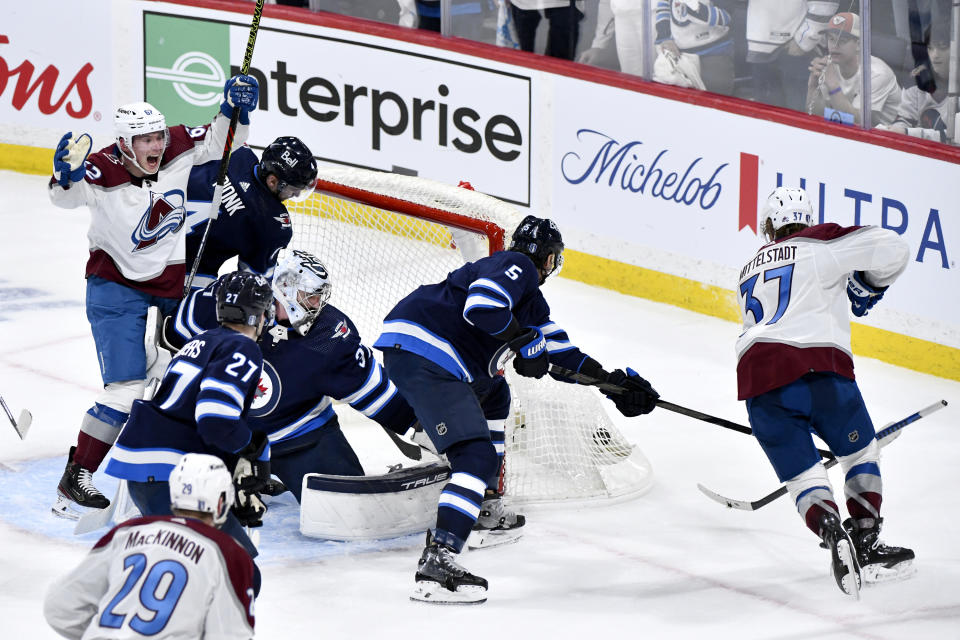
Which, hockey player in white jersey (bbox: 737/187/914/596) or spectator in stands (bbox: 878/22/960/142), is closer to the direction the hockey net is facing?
the hockey player in white jersey

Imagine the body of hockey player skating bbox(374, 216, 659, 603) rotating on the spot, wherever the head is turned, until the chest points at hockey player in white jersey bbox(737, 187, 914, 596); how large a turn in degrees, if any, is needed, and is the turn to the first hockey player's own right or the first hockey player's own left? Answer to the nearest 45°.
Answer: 0° — they already face them

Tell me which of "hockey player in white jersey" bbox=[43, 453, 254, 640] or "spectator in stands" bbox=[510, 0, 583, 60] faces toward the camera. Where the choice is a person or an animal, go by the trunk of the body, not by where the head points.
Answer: the spectator in stands

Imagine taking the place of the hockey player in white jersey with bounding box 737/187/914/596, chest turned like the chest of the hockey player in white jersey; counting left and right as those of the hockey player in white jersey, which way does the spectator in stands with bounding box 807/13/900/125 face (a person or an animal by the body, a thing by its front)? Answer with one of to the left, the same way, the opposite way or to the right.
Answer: the opposite way

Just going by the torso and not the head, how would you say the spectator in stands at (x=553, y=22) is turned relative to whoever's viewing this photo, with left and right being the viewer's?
facing the viewer

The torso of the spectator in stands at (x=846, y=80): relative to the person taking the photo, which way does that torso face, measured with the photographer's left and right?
facing the viewer and to the left of the viewer

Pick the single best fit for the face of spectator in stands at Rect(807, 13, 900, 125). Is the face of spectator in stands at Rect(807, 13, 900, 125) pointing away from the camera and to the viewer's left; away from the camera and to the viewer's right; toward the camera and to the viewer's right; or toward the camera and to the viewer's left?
toward the camera and to the viewer's left

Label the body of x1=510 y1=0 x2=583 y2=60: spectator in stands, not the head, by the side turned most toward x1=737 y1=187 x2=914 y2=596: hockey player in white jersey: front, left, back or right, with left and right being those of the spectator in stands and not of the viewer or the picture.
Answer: front

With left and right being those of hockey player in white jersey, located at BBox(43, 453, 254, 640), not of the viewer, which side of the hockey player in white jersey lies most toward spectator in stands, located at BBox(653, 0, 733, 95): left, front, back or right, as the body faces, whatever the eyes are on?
front

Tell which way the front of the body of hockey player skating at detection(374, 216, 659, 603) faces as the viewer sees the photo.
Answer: to the viewer's right

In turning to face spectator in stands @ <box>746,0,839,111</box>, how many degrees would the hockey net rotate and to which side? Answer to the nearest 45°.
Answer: approximately 180°

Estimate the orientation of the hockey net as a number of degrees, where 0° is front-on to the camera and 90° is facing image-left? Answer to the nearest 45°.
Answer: approximately 45°

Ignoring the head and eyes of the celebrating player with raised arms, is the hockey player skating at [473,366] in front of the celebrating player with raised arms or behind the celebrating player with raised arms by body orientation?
in front
